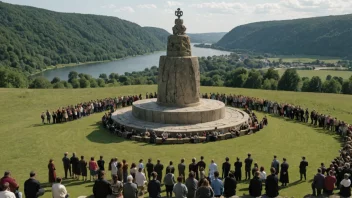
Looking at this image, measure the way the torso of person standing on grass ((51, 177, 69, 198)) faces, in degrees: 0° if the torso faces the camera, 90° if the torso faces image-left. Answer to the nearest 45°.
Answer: approximately 225°

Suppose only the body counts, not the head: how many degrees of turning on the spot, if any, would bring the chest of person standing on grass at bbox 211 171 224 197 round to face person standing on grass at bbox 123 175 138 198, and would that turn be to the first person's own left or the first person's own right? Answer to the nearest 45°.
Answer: approximately 135° to the first person's own left

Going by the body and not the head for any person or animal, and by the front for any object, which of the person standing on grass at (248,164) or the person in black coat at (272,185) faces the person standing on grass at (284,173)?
the person in black coat

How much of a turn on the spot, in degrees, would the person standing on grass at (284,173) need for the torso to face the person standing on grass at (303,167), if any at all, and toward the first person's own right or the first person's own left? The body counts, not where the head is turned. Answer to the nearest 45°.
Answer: approximately 45° to the first person's own right

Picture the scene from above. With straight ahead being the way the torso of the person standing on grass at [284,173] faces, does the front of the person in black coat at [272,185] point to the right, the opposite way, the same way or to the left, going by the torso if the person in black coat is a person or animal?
the same way

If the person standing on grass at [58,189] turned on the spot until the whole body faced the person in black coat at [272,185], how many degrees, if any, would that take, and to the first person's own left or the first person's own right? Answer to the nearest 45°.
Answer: approximately 45° to the first person's own right

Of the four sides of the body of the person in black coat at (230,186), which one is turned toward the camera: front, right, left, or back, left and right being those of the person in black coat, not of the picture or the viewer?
back

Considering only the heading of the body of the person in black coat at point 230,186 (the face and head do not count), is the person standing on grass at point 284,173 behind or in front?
in front

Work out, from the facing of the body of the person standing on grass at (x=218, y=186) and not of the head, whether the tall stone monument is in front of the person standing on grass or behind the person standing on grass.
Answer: in front

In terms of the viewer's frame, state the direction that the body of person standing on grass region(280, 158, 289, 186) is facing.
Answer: away from the camera

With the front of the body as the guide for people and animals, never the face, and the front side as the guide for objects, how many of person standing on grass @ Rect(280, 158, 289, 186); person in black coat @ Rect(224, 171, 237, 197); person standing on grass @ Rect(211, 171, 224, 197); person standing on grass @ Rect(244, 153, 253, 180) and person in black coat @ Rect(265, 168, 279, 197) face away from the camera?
5

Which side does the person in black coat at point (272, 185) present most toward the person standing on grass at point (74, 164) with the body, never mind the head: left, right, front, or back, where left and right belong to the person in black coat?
left

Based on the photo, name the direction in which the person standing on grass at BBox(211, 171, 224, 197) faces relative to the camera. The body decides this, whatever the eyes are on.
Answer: away from the camera

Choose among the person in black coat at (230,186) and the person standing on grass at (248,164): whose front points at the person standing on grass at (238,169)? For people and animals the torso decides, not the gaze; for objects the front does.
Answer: the person in black coat

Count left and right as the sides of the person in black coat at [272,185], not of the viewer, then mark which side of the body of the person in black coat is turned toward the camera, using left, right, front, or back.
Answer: back

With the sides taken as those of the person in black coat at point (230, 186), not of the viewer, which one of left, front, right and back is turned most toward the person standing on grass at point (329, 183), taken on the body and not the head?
right
